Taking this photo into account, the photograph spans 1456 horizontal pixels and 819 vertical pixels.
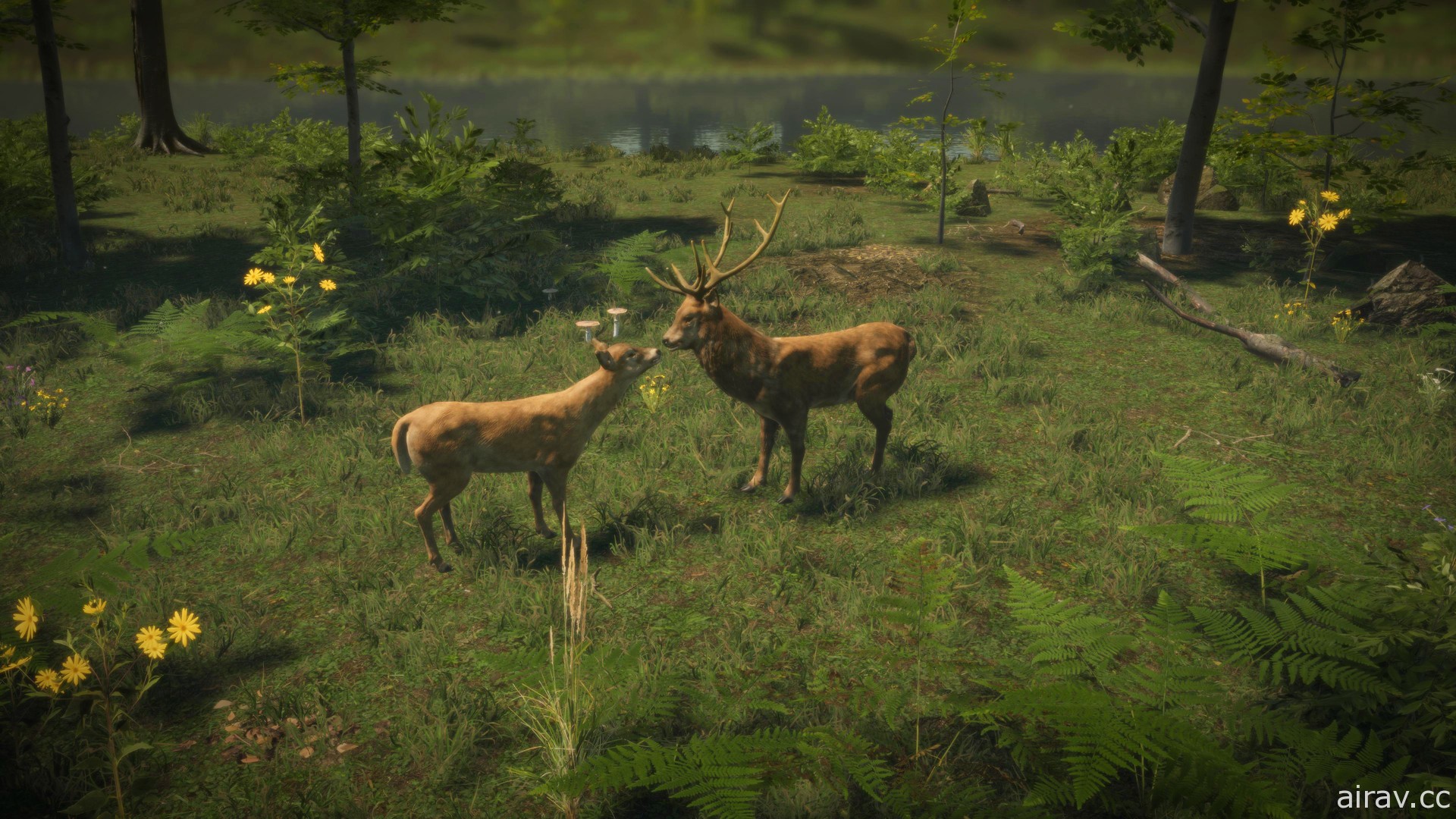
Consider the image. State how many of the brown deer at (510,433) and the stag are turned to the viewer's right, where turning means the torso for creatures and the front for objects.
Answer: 1

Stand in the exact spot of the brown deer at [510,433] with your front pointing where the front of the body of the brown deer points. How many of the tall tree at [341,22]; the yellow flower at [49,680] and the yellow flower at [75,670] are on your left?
1

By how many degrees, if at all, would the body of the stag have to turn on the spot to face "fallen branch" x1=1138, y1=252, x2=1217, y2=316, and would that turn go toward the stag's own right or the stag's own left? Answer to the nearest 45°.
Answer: approximately 180°

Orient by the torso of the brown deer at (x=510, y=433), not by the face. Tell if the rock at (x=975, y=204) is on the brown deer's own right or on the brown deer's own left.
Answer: on the brown deer's own left

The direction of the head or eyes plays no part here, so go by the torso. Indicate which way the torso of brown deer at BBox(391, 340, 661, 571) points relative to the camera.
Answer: to the viewer's right

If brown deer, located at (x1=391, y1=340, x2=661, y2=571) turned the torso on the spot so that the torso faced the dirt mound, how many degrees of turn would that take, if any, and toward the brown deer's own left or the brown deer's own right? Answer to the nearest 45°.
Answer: approximately 45° to the brown deer's own left

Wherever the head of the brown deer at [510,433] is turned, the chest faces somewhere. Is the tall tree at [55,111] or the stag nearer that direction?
the stag

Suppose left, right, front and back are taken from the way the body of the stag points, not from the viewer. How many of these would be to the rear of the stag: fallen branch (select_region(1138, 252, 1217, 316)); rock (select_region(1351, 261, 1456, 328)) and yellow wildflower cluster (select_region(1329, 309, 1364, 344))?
3

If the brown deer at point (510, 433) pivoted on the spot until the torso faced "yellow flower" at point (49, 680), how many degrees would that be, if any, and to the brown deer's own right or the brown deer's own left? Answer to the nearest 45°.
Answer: approximately 135° to the brown deer's own right

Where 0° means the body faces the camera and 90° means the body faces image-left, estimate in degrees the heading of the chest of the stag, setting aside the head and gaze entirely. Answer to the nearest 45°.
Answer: approximately 45°
